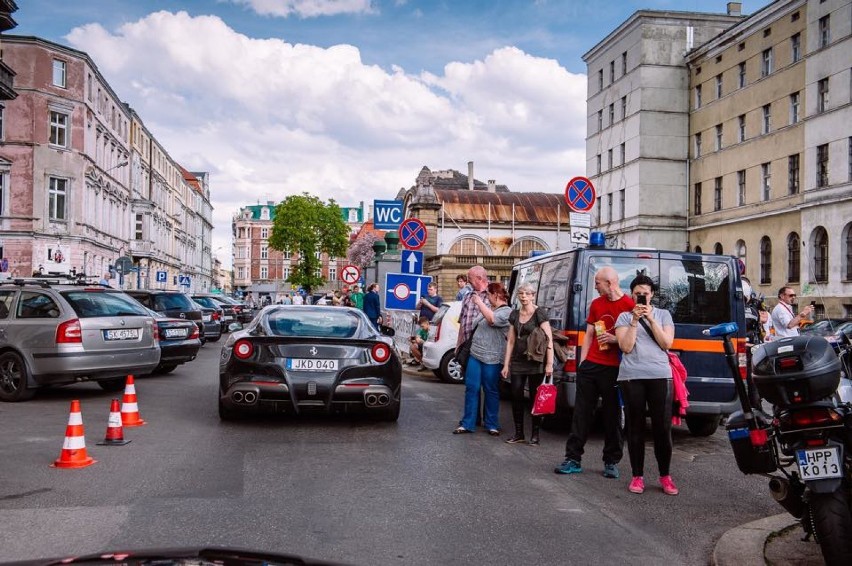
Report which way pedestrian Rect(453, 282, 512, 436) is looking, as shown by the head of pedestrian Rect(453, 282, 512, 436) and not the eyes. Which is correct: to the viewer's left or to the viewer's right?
to the viewer's left

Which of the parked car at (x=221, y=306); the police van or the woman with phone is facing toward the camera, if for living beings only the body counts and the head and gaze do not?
the woman with phone

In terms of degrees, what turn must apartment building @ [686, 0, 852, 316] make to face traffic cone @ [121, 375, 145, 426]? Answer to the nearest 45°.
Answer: approximately 45° to its left

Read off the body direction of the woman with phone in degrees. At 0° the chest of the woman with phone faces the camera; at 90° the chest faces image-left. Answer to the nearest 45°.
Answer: approximately 0°

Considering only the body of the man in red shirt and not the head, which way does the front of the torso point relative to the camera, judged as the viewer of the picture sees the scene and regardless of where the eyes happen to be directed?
toward the camera

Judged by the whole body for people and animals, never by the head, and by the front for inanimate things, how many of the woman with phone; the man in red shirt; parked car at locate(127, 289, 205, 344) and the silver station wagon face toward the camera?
2

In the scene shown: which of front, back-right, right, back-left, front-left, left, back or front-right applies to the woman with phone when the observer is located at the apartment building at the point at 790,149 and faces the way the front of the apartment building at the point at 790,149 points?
front-left

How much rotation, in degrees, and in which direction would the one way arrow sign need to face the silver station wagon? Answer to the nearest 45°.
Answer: approximately 45° to its right

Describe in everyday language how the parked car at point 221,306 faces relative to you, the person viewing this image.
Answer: facing away from the viewer and to the left of the viewer

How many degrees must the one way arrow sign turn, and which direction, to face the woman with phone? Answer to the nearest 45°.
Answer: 0° — it already faces them

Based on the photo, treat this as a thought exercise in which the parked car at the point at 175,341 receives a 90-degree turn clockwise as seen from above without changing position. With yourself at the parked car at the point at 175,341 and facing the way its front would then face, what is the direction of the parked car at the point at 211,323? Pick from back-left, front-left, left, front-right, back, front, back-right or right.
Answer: front-left

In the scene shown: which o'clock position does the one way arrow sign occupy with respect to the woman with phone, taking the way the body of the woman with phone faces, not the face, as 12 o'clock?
The one way arrow sign is roughly at 5 o'clock from the woman with phone.

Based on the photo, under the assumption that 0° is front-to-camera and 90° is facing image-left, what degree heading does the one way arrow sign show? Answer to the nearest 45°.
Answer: approximately 0°
